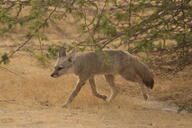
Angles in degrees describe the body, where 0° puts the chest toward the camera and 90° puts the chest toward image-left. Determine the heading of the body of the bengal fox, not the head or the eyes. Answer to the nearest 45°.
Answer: approximately 90°
